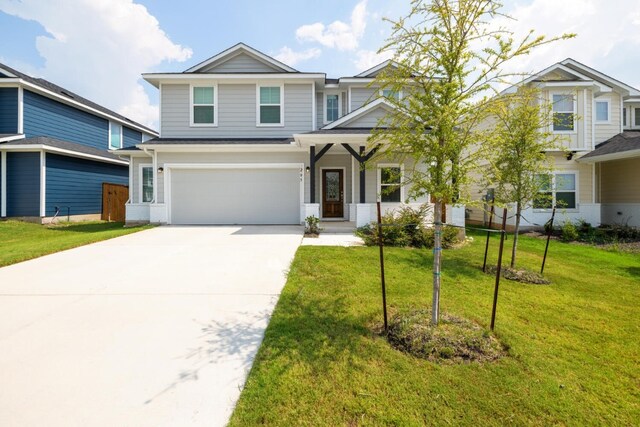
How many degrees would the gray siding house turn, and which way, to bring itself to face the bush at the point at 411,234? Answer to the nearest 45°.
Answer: approximately 45° to its left

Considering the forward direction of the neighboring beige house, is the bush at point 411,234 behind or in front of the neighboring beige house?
in front

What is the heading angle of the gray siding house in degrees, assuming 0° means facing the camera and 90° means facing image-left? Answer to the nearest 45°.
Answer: approximately 0°

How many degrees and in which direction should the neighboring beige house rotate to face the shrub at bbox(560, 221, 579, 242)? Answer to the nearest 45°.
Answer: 0° — it already faces it

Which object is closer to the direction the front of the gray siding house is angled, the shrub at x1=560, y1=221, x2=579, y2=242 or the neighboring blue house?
the shrub

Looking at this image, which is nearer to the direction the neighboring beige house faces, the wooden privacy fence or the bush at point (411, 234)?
the bush

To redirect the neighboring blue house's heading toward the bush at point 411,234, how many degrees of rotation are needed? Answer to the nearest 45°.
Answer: approximately 45° to its left

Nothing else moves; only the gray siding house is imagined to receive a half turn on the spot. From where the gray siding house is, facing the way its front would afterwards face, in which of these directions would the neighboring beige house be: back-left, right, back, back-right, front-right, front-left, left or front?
right

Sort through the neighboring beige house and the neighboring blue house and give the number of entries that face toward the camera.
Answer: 2

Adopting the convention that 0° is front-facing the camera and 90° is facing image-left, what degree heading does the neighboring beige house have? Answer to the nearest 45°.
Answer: approximately 0°

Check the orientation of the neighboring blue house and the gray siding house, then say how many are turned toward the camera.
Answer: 2

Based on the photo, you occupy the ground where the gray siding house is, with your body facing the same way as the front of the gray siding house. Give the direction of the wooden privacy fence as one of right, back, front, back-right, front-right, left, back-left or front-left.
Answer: back-right
